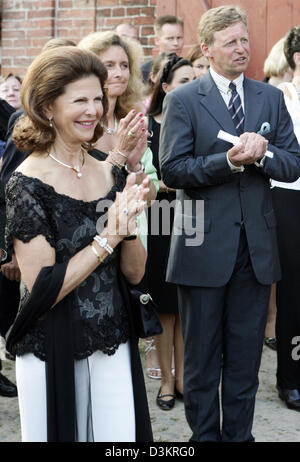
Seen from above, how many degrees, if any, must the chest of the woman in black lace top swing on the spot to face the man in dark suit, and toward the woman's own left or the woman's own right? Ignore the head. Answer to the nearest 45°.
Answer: approximately 90° to the woman's own left

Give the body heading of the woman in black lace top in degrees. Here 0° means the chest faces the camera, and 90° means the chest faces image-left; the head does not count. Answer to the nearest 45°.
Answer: approximately 315°
